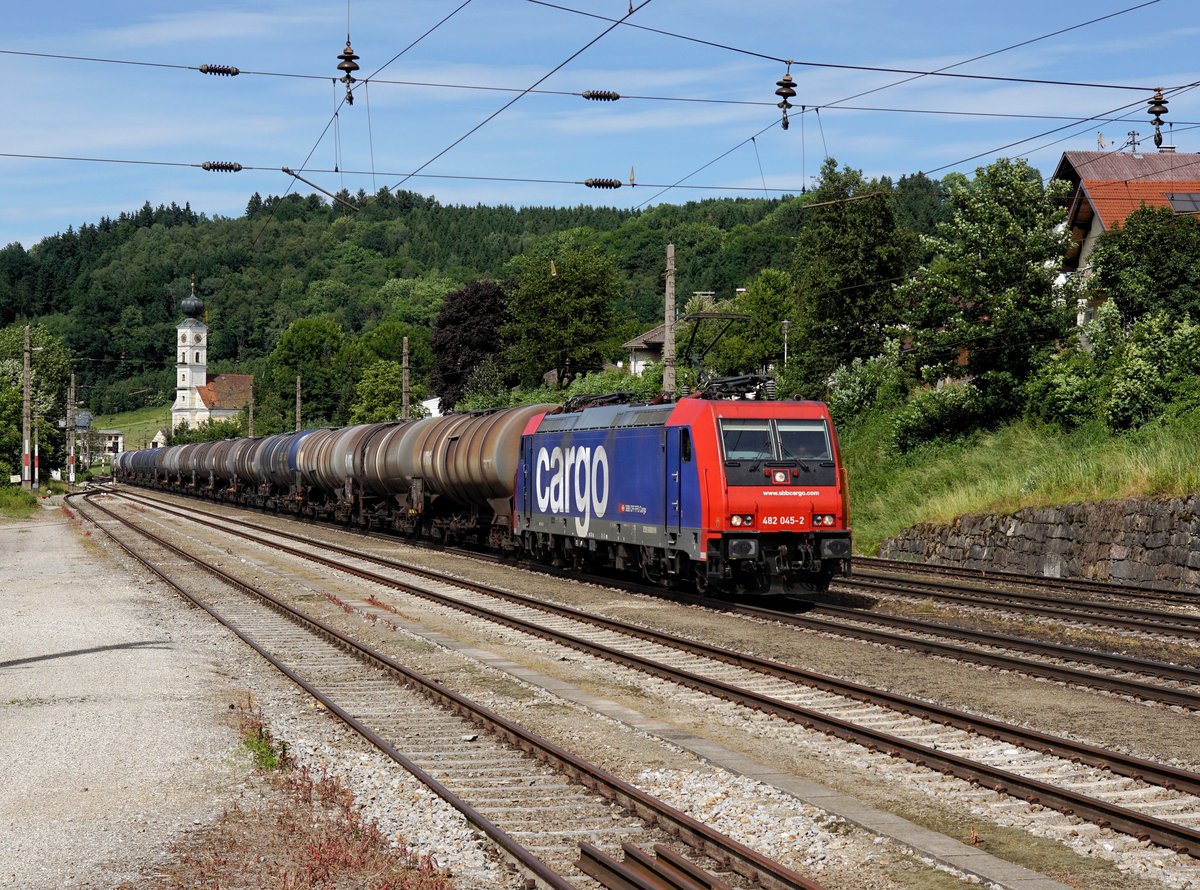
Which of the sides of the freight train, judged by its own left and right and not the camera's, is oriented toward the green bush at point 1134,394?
left

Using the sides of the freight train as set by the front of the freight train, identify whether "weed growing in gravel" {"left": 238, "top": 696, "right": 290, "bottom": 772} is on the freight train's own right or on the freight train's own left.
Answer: on the freight train's own right

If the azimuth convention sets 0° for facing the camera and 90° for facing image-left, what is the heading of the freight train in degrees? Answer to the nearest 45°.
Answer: approximately 315°

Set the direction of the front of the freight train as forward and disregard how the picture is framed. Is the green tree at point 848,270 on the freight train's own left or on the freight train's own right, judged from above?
on the freight train's own left

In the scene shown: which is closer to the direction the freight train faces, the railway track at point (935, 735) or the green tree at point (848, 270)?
the railway track

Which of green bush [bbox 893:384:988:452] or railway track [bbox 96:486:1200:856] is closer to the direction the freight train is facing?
the railway track

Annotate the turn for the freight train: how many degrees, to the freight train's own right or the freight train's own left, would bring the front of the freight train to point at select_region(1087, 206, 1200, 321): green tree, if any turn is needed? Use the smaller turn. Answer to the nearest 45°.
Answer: approximately 90° to the freight train's own left

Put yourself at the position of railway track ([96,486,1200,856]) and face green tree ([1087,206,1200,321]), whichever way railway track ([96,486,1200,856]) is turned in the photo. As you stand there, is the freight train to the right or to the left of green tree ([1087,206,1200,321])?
left

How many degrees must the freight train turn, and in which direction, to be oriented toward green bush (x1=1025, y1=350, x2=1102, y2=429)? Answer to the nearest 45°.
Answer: approximately 90° to its left

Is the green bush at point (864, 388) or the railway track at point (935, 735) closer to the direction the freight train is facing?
the railway track

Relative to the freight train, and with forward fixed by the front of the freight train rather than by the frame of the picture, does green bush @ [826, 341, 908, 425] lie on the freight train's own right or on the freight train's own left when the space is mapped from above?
on the freight train's own left

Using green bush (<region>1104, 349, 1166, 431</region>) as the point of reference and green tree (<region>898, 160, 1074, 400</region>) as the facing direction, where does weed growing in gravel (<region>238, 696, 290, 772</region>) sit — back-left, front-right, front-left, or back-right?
back-left
